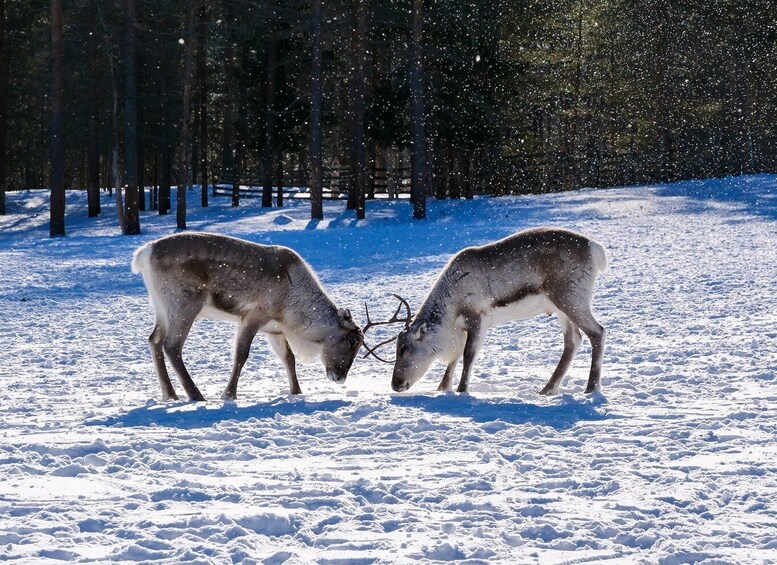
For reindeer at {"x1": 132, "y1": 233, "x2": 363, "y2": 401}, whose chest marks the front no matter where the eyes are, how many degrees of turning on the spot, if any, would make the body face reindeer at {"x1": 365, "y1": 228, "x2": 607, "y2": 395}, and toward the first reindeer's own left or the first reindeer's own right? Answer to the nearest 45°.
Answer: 0° — it already faces it

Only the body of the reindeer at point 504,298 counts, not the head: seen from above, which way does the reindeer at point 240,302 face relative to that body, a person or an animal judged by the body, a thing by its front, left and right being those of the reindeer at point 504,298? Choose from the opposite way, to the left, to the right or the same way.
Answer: the opposite way

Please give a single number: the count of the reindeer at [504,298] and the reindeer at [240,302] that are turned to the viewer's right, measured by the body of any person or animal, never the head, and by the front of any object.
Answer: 1

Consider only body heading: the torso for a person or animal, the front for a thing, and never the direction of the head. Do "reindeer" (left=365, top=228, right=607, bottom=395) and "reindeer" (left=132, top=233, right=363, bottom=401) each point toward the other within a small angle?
yes

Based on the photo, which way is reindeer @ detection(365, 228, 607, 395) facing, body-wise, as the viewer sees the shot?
to the viewer's left

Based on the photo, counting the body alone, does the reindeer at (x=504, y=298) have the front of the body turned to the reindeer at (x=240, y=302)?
yes

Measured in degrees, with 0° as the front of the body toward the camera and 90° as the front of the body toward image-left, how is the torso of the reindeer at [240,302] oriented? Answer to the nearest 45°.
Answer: approximately 270°

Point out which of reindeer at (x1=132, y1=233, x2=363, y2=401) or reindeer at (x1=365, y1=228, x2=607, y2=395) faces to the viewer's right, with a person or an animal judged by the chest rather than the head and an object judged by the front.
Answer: reindeer at (x1=132, y1=233, x2=363, y2=401)
